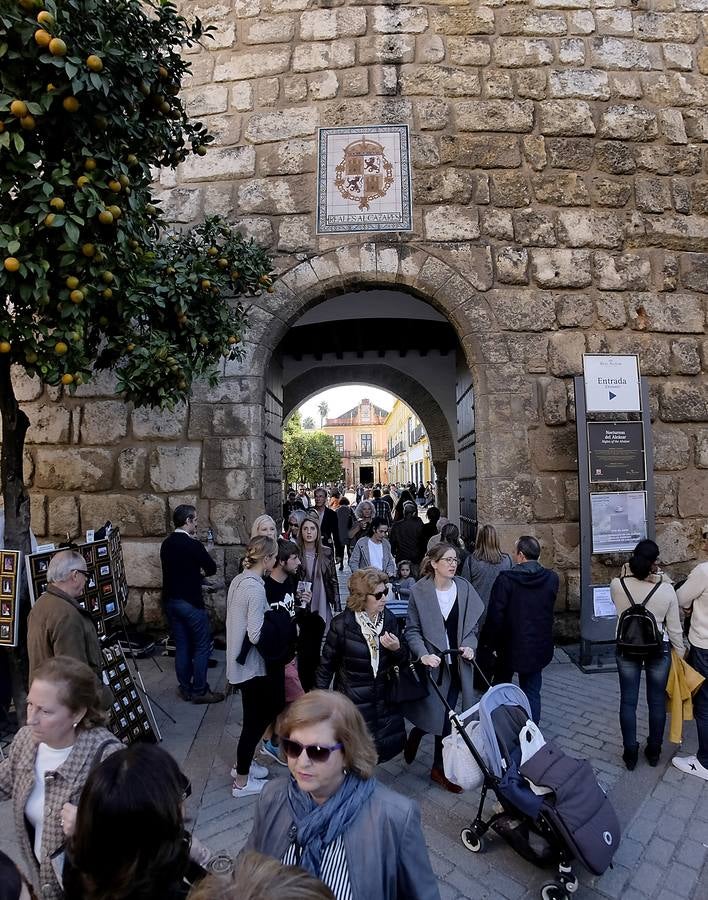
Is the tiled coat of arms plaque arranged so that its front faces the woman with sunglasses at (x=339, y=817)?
yes

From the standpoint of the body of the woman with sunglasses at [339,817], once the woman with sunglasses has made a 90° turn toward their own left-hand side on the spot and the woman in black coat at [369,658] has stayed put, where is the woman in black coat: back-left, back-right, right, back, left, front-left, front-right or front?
back-left

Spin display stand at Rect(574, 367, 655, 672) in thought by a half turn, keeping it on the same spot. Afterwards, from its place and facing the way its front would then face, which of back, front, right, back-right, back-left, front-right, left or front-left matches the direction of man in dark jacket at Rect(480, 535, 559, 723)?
back

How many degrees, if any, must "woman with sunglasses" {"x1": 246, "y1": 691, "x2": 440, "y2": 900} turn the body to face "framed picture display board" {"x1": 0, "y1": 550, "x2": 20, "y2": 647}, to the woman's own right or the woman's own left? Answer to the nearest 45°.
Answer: approximately 90° to the woman's own right

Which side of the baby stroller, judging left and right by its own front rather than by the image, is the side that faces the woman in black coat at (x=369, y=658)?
back

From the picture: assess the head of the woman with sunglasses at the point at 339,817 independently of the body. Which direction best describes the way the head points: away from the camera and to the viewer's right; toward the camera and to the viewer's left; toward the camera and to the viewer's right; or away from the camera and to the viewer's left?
toward the camera and to the viewer's left

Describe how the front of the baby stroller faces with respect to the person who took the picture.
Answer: facing the viewer and to the right of the viewer

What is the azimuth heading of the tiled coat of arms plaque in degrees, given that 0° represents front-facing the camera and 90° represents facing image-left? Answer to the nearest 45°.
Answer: approximately 0°
